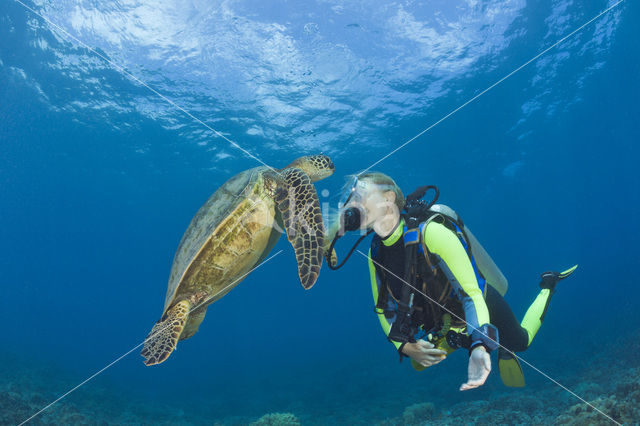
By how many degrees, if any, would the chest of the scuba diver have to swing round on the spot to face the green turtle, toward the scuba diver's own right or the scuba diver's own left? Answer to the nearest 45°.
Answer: approximately 45° to the scuba diver's own right

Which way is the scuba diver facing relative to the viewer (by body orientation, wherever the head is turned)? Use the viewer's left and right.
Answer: facing the viewer and to the left of the viewer

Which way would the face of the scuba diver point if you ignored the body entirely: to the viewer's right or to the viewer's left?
to the viewer's left
